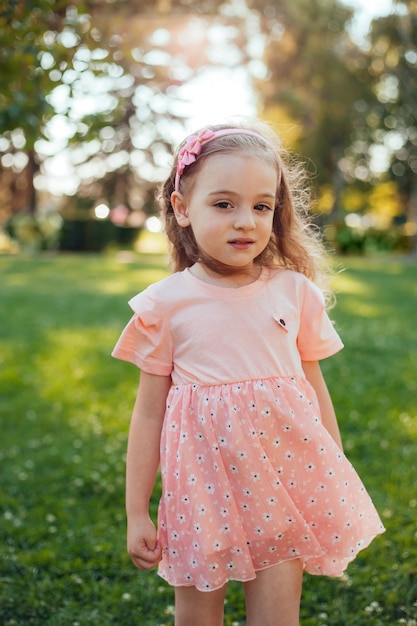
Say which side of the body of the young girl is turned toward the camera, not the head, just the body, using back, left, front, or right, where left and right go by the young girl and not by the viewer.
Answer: front

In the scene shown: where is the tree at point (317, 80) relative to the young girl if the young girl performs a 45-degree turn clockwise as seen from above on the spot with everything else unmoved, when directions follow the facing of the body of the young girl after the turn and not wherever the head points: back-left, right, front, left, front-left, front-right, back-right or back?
back-right
